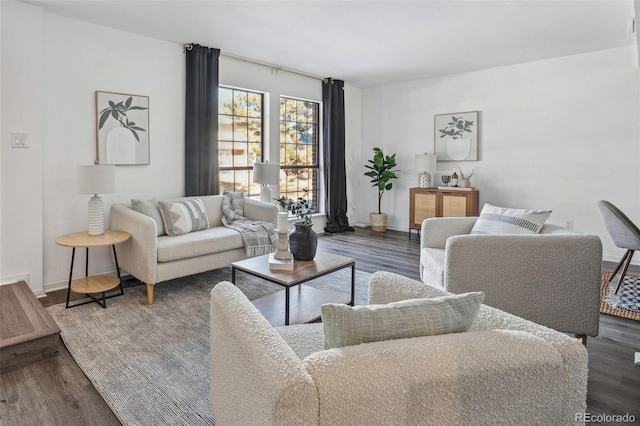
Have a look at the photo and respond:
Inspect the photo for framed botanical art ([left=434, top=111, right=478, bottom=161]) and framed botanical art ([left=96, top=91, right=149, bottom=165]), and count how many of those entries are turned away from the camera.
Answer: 0

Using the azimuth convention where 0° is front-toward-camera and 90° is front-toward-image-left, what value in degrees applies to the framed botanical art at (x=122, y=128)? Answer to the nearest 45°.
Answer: approximately 315°

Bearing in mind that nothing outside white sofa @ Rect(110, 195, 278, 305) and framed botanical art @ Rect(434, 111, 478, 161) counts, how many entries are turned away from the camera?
0

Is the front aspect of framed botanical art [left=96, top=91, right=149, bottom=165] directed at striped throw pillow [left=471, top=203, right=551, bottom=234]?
yes

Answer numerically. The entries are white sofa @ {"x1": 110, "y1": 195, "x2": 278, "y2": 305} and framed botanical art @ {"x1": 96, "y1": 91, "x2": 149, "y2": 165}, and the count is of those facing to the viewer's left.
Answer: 0

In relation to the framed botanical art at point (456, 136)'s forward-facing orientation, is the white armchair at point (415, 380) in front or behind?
in front

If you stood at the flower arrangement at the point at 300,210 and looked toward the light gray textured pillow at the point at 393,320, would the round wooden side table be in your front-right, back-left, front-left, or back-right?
back-right

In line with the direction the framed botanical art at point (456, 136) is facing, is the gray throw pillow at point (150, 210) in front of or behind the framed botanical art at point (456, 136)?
in front

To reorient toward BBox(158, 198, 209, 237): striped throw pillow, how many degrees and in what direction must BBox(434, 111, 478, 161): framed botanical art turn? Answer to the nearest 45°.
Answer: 0° — it already faces it
